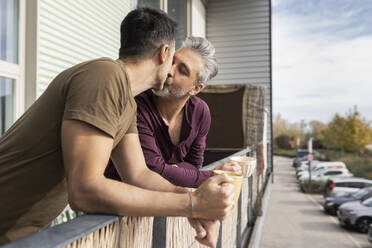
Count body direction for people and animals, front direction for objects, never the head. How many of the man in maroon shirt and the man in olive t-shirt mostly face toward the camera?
1

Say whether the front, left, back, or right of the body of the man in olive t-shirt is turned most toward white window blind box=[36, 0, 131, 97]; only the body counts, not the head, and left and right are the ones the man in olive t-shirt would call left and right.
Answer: left

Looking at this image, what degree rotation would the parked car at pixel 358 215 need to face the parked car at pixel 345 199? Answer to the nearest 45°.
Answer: approximately 135° to its right

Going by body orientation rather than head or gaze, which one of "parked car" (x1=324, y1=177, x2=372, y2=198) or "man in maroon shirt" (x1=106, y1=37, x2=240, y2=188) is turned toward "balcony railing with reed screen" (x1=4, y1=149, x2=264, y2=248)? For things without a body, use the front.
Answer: the man in maroon shirt

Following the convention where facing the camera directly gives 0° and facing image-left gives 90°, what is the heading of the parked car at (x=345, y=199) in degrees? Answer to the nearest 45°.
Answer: approximately 45°

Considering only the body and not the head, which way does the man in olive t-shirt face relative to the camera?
to the viewer's right

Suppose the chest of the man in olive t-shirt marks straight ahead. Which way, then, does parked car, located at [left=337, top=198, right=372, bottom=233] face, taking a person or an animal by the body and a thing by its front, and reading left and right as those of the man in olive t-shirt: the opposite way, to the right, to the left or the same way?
the opposite way

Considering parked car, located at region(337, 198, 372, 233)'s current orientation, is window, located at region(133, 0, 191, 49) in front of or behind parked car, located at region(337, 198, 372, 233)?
in front

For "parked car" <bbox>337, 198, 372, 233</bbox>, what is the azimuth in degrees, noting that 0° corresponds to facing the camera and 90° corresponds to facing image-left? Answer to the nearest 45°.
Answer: approximately 45°

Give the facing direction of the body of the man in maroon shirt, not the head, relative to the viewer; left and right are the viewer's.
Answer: facing the viewer

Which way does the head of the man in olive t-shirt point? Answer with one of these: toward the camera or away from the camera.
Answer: away from the camera

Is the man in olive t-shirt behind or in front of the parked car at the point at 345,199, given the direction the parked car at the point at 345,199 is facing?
in front

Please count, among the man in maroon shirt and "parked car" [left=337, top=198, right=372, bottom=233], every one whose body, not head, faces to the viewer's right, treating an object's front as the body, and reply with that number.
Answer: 0

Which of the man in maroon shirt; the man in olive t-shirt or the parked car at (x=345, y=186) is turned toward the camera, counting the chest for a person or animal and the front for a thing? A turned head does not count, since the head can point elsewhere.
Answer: the man in maroon shirt

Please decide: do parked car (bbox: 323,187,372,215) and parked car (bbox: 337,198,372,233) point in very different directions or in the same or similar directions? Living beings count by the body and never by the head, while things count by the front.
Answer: same or similar directions

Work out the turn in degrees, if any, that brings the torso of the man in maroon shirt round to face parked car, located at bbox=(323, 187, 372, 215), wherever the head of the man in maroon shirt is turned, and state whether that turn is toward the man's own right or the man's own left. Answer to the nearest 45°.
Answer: approximately 135° to the man's own left
